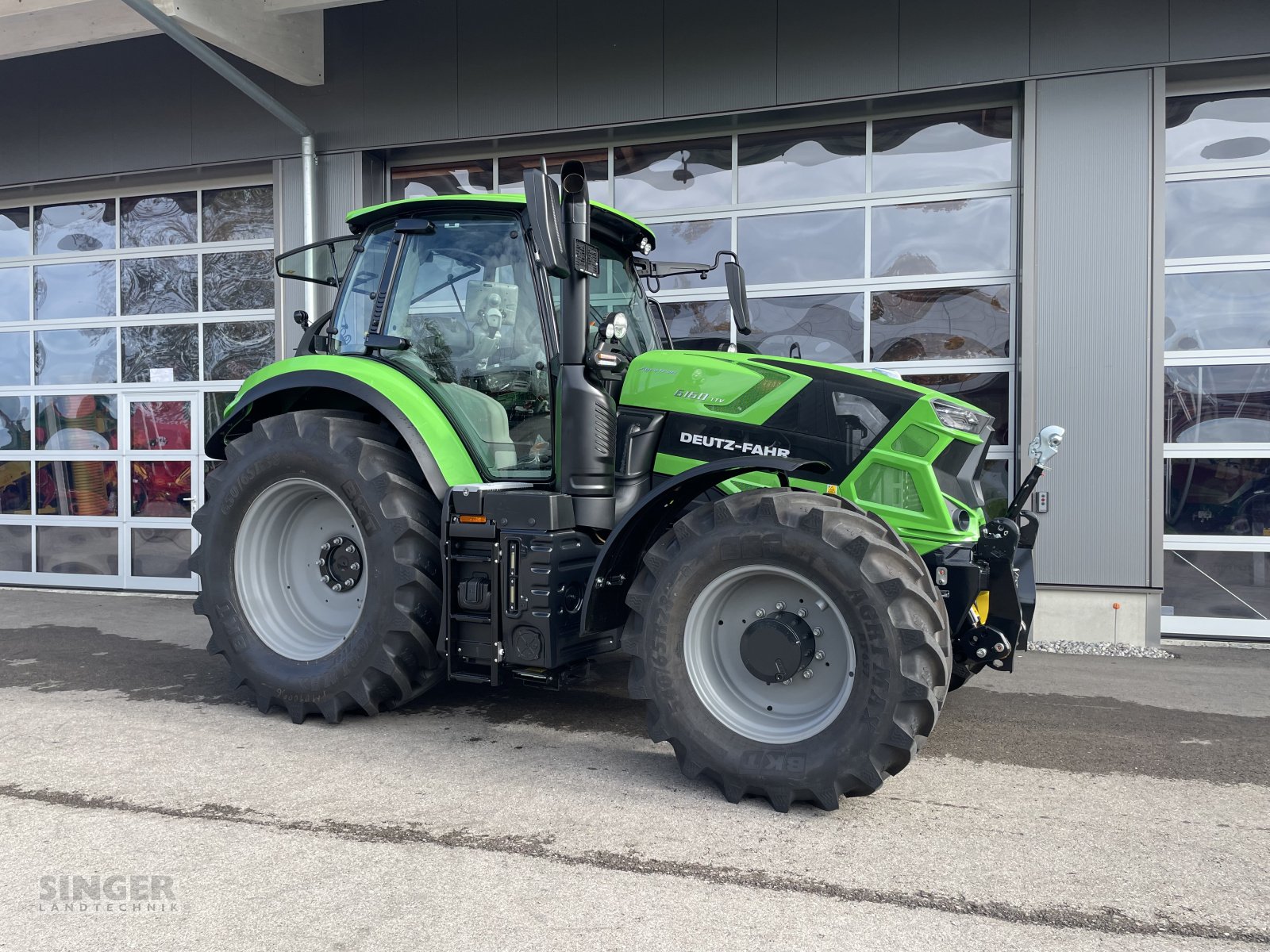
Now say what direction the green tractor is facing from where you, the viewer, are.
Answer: facing the viewer and to the right of the viewer
